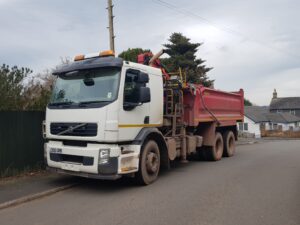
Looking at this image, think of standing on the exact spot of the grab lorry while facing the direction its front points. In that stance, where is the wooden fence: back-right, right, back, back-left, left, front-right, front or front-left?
right

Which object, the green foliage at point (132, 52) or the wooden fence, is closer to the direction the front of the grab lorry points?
the wooden fence

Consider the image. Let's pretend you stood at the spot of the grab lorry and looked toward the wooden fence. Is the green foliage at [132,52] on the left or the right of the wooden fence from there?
right

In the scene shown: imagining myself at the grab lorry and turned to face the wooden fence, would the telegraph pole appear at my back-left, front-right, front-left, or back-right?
front-right

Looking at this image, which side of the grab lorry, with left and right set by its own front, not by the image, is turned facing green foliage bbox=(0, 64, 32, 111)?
right

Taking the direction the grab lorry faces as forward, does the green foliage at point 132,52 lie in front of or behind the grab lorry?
behind

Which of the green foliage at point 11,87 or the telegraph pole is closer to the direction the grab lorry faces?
the green foliage

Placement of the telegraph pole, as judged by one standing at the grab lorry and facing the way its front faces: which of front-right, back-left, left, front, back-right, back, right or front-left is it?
back-right

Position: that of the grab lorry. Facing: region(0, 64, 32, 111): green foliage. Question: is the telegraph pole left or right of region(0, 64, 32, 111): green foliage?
right

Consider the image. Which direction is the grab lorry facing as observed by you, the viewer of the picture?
facing the viewer and to the left of the viewer

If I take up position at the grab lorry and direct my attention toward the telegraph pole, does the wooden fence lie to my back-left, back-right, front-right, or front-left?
front-left

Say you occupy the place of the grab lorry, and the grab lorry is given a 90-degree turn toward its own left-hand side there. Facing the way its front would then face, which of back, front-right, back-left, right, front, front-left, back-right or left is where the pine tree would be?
back-left
